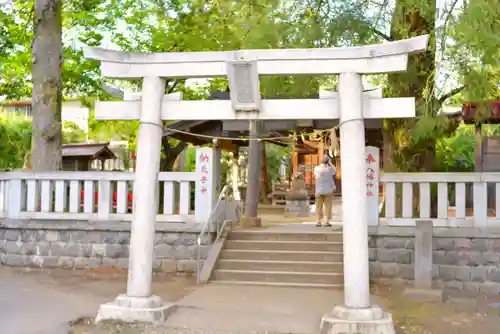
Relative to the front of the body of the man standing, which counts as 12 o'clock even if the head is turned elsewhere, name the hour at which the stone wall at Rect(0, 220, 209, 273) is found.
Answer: The stone wall is roughly at 8 o'clock from the man standing.

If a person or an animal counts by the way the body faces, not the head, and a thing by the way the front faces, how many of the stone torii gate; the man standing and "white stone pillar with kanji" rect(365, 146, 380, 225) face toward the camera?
2

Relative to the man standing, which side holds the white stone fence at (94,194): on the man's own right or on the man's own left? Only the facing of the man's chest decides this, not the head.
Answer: on the man's own left

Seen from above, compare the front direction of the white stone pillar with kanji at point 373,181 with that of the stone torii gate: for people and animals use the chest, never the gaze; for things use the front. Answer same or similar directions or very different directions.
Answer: same or similar directions

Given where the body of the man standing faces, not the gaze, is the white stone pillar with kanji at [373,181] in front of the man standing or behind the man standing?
behind

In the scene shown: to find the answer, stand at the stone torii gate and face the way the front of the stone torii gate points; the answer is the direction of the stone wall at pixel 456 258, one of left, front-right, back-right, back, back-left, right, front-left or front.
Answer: back-left

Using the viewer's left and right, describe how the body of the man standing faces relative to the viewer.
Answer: facing away from the viewer

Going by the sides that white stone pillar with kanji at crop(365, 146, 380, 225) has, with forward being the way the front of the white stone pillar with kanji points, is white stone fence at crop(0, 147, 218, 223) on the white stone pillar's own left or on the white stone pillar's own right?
on the white stone pillar's own right

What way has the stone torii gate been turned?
toward the camera

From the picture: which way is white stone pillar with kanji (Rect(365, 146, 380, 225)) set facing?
toward the camera

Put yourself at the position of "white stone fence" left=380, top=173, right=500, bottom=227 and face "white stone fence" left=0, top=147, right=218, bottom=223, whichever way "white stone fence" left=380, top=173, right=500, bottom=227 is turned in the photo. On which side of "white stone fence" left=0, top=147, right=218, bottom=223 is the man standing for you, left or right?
right

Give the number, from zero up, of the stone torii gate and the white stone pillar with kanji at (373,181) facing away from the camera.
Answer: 0

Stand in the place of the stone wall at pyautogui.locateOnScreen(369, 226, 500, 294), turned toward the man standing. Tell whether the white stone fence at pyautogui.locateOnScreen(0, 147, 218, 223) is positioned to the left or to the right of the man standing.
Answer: left

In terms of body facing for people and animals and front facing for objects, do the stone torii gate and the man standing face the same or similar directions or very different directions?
very different directions
